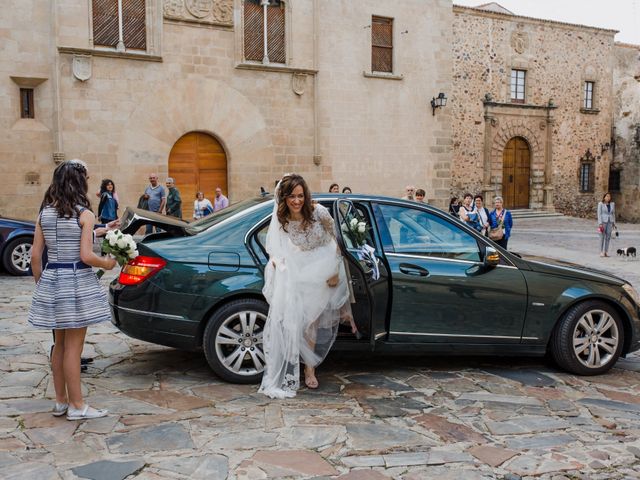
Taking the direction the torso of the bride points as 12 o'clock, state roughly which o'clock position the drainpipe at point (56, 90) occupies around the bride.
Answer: The drainpipe is roughly at 5 o'clock from the bride.

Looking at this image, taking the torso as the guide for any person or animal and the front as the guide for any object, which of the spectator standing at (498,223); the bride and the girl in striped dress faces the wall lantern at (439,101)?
the girl in striped dress

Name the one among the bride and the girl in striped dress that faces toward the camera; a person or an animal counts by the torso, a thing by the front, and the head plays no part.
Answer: the bride

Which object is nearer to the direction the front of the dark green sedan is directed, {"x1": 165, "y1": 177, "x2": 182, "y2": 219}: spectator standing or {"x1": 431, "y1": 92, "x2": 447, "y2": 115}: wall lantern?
the wall lantern

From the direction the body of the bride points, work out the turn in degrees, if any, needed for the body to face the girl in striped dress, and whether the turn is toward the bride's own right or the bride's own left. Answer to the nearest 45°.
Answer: approximately 45° to the bride's own right

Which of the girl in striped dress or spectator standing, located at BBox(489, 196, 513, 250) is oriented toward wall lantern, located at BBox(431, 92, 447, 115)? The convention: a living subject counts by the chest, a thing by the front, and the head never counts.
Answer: the girl in striped dress

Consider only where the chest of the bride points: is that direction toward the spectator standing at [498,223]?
no

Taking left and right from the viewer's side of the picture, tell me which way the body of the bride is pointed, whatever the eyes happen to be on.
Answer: facing the viewer

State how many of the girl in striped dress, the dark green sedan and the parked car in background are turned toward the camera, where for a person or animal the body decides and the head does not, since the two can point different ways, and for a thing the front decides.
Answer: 0

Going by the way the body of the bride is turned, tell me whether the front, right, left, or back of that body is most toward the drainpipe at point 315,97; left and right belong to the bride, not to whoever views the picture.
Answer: back

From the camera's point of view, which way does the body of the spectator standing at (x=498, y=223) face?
toward the camera

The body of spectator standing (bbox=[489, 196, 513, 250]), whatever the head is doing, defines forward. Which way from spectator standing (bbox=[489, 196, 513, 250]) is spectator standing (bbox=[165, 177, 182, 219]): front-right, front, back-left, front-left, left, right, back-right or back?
right

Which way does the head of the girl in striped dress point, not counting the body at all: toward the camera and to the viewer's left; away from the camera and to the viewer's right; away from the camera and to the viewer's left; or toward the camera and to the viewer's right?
away from the camera and to the viewer's right

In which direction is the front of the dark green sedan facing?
to the viewer's right
